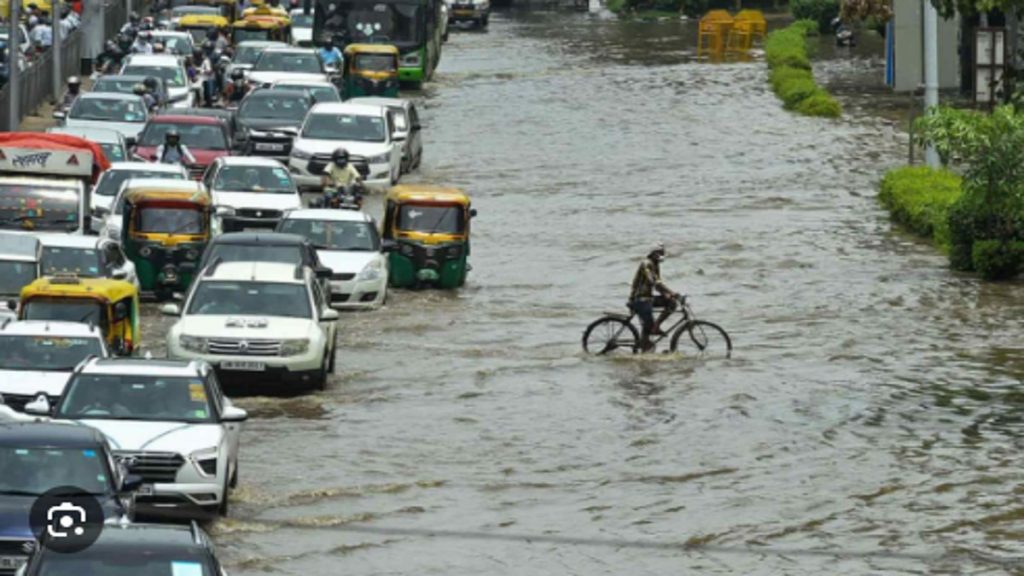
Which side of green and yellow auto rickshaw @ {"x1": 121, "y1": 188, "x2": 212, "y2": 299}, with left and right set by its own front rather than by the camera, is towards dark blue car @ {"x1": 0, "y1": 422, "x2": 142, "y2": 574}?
front

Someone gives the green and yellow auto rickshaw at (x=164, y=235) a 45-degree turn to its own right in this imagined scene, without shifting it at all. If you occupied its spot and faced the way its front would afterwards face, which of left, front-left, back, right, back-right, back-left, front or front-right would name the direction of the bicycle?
left

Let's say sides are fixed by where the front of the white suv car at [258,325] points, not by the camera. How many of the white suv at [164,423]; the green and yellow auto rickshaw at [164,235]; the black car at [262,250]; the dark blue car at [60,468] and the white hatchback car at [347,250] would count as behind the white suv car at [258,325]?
3

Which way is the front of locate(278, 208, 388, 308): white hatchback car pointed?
toward the camera

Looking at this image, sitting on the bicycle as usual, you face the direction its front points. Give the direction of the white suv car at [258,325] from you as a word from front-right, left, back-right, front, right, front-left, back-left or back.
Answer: back-right

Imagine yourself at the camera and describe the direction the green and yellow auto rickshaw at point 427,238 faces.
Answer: facing the viewer

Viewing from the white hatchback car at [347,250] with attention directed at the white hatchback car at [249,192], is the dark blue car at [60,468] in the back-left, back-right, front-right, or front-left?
back-left

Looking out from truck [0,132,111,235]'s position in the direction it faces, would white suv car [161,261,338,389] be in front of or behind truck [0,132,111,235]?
in front

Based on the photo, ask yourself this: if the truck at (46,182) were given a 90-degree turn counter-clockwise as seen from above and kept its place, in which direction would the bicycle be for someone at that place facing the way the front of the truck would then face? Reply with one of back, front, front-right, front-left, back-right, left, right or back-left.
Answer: front-right

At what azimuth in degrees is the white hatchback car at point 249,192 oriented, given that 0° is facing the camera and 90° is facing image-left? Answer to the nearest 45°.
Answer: approximately 0°

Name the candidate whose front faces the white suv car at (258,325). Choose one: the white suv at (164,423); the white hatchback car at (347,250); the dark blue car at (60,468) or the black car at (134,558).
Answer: the white hatchback car at (347,250)

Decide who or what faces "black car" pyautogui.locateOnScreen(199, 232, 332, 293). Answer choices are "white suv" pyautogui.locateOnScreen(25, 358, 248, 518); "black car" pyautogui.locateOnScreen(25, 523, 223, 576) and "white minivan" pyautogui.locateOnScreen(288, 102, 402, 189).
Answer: the white minivan

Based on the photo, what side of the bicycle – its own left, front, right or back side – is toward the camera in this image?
right

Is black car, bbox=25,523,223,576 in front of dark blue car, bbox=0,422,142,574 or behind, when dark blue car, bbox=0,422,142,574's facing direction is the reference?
in front

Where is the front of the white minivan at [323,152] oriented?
toward the camera

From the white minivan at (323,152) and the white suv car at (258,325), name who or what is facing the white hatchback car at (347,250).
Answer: the white minivan at (323,152)
